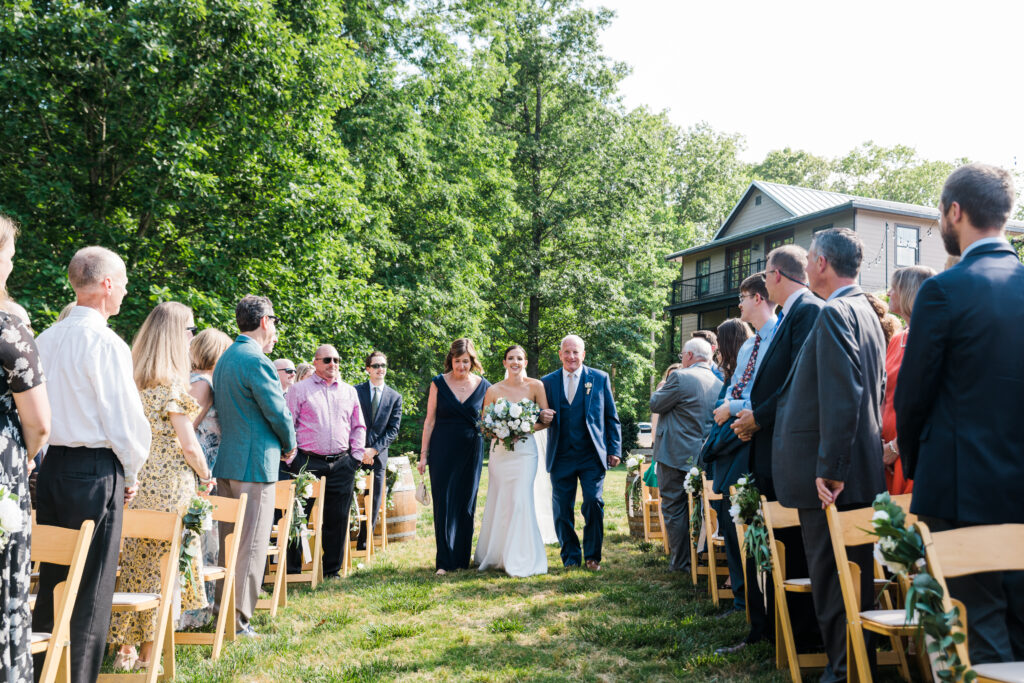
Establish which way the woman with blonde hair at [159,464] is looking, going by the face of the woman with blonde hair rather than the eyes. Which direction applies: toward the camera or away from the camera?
away from the camera

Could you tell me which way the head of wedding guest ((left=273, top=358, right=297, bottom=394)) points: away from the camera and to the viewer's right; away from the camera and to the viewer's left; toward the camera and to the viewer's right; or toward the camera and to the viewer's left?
toward the camera and to the viewer's right

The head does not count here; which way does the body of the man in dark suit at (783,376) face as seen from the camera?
to the viewer's left

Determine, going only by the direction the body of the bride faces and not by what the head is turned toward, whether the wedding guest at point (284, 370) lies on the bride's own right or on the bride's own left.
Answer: on the bride's own right

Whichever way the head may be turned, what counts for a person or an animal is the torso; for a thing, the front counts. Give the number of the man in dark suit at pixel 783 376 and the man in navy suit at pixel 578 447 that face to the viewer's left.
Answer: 1

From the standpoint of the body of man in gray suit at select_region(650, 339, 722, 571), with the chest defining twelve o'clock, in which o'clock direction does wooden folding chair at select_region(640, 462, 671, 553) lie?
The wooden folding chair is roughly at 1 o'clock from the man in gray suit.

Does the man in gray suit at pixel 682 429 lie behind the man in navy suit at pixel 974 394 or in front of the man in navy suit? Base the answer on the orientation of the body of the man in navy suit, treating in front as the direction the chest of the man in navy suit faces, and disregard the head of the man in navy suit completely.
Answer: in front

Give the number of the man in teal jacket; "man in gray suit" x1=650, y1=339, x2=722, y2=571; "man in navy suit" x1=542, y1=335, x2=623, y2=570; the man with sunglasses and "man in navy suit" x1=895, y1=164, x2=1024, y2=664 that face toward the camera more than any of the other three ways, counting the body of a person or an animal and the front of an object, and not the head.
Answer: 2

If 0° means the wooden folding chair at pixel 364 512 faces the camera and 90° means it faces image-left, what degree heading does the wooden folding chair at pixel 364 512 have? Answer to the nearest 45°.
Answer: approximately 45°
